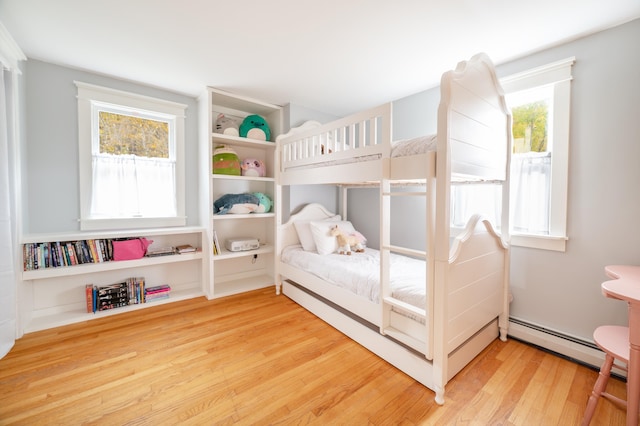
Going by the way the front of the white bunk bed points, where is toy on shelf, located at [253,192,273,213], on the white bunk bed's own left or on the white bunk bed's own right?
on the white bunk bed's own right

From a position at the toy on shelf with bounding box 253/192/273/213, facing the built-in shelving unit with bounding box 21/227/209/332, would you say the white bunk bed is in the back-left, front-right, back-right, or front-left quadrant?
back-left

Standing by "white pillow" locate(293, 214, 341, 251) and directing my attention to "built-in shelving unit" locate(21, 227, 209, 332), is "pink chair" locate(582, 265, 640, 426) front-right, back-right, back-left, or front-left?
back-left
